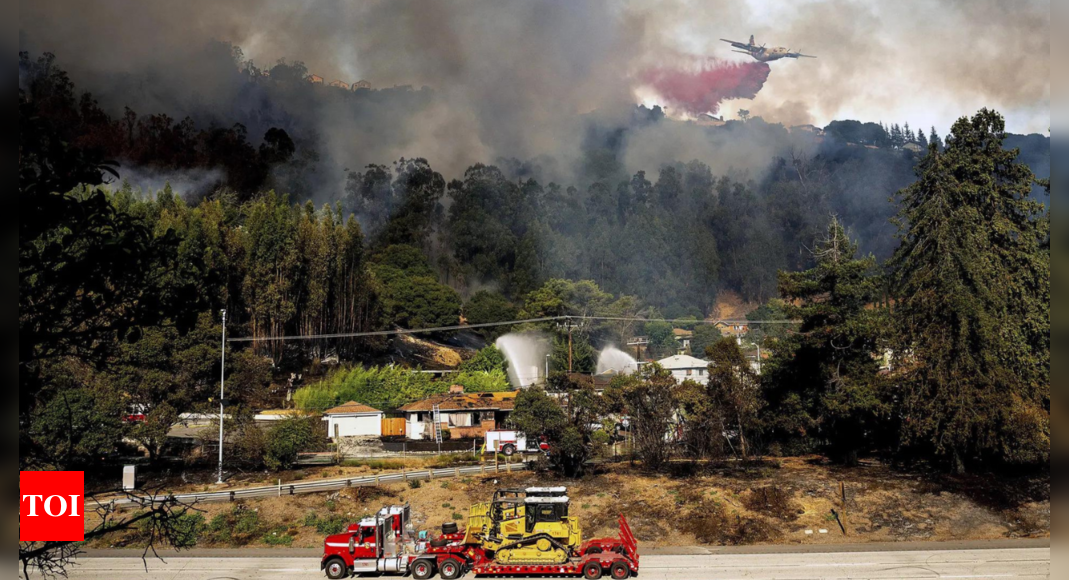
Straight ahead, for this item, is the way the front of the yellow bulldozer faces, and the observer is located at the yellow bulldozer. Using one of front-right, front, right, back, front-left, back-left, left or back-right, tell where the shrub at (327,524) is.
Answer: front-right

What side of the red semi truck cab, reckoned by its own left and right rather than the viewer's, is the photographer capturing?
left

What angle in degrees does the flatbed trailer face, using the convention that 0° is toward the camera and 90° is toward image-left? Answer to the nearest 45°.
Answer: approximately 90°

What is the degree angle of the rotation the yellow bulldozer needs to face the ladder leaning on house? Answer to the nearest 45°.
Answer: approximately 90° to its right

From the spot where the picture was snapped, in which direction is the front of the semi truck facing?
facing to the left of the viewer

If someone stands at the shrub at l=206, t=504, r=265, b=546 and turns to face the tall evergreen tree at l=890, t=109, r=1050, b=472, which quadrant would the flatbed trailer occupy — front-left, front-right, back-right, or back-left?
front-right

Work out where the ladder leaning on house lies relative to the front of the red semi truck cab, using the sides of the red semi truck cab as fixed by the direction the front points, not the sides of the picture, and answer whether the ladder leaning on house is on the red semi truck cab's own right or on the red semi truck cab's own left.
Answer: on the red semi truck cab's own right

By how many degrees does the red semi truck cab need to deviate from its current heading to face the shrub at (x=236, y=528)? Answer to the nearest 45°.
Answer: approximately 45° to its right

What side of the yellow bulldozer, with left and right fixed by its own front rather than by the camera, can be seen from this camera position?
left

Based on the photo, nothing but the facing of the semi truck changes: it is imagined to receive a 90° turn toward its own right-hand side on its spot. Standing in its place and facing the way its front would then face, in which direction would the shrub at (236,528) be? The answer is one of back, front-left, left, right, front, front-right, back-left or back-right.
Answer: front-left

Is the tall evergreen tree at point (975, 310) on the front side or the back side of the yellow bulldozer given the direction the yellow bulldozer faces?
on the back side

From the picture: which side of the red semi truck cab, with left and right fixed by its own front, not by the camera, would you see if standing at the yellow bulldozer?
back

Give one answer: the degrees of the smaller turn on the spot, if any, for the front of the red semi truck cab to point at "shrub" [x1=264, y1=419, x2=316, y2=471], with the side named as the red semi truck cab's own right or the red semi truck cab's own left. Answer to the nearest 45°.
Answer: approximately 90° to the red semi truck cab's own right

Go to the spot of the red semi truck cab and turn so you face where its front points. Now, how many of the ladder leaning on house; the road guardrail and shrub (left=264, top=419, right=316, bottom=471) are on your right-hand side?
3

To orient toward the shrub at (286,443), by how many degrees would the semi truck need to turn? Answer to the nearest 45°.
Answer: approximately 45° to its right
